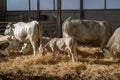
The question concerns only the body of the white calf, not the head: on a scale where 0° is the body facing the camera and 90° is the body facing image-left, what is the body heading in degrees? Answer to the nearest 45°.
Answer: approximately 135°

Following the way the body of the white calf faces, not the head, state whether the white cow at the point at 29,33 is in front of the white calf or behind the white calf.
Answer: in front

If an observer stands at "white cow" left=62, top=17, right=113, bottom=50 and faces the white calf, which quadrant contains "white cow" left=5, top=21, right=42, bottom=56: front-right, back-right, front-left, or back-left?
front-right

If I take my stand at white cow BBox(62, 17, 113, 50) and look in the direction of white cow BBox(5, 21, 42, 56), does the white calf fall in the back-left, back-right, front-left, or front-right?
front-left

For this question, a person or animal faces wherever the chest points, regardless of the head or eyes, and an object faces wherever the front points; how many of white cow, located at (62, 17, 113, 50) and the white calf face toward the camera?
0

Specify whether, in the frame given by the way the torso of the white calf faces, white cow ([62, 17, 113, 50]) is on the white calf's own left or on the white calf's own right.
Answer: on the white calf's own right
